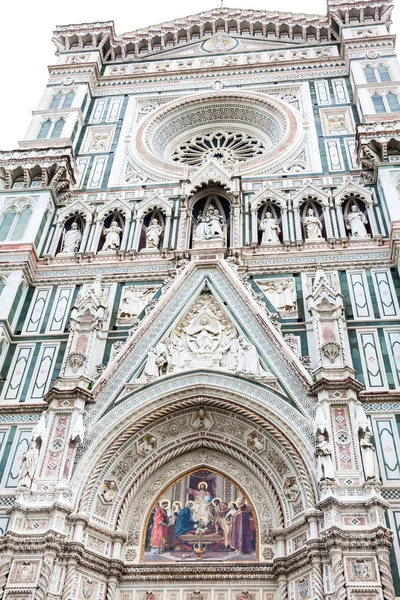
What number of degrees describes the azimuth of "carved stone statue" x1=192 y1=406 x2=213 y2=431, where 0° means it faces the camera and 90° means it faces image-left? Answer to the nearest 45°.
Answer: approximately 0°

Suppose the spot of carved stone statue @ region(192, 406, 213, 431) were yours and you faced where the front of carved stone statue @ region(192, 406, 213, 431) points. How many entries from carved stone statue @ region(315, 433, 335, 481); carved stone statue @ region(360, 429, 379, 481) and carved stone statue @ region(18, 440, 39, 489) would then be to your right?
1

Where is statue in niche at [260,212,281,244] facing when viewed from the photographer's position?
facing the viewer

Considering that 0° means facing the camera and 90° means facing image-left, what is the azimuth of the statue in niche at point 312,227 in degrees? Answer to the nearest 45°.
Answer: approximately 0°

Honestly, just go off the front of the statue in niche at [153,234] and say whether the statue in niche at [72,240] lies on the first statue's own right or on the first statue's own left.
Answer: on the first statue's own right

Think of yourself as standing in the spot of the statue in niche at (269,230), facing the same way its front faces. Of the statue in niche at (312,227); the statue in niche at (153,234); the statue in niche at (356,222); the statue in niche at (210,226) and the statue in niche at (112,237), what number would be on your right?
3

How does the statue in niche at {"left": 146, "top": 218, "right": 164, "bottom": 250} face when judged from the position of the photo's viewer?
facing the viewer
